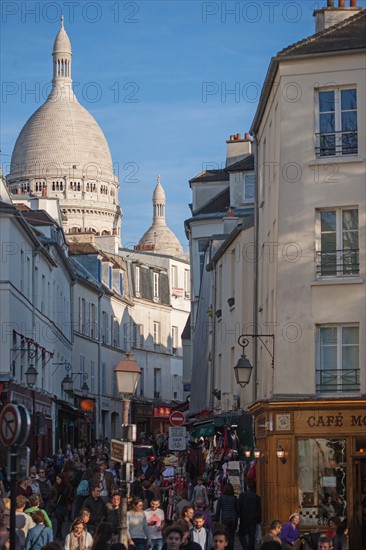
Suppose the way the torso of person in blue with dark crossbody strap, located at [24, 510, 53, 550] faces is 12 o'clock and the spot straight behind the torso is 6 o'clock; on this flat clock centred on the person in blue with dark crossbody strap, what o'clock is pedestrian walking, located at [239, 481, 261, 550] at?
The pedestrian walking is roughly at 1 o'clock from the person in blue with dark crossbody strap.

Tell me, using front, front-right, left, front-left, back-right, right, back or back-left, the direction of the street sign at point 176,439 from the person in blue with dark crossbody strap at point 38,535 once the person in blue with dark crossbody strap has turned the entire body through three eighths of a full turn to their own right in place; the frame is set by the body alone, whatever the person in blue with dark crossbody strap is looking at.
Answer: back-left

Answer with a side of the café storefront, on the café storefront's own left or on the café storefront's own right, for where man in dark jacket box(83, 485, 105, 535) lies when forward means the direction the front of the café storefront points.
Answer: on the café storefront's own right

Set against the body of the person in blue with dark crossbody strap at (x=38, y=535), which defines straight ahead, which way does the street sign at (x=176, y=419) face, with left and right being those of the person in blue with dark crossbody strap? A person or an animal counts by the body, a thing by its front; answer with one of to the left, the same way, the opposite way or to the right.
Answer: the opposite way

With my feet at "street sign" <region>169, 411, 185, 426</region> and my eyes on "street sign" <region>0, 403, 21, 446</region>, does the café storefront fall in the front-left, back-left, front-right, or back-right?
front-left

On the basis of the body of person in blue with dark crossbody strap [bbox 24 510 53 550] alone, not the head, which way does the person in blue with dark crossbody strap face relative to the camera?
away from the camera

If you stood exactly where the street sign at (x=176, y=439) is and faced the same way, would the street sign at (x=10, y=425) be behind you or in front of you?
in front

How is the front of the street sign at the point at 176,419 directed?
toward the camera
